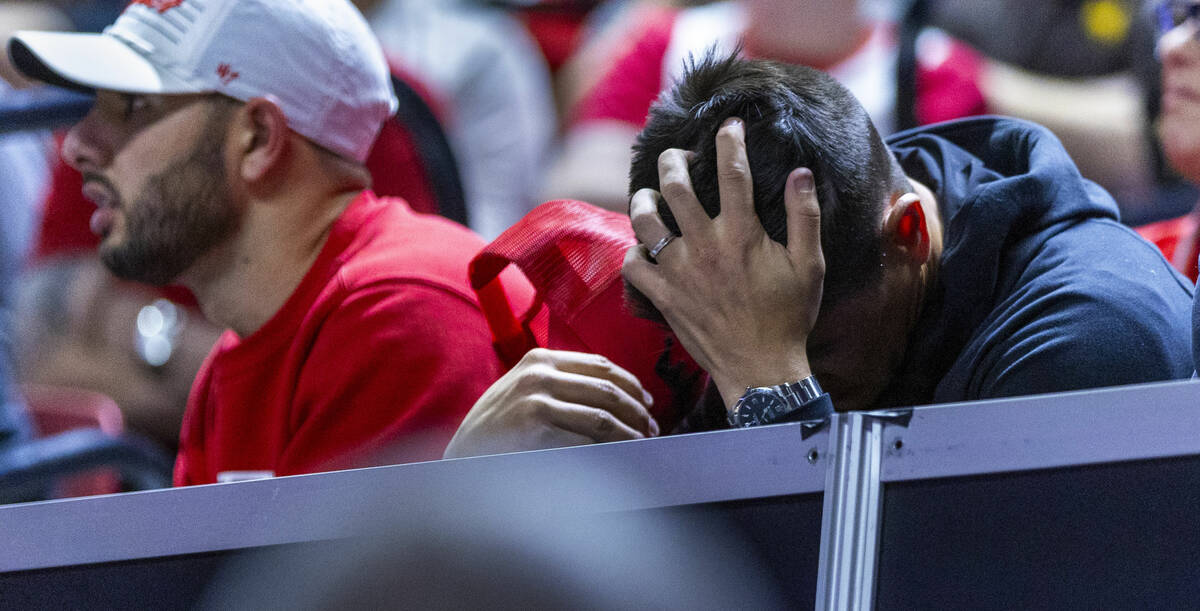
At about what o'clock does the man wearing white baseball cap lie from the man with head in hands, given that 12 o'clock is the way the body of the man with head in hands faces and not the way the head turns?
The man wearing white baseball cap is roughly at 2 o'clock from the man with head in hands.

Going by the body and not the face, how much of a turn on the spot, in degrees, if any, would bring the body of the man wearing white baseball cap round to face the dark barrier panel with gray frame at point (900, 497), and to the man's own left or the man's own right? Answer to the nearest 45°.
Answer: approximately 90° to the man's own left

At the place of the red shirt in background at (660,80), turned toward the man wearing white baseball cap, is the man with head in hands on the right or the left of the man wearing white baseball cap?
left

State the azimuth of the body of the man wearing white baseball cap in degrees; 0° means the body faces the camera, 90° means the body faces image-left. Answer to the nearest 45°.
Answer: approximately 90°

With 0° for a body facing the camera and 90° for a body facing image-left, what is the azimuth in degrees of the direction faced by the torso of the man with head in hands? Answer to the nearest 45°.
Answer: approximately 45°

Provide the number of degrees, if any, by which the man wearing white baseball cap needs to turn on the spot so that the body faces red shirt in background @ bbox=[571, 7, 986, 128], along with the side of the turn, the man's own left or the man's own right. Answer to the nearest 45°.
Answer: approximately 135° to the man's own right

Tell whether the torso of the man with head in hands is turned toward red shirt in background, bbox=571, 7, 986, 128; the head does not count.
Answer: no

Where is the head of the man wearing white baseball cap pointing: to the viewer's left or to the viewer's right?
to the viewer's left

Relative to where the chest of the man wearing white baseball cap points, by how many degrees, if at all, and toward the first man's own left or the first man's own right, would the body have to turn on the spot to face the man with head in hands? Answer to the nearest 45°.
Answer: approximately 135° to the first man's own left

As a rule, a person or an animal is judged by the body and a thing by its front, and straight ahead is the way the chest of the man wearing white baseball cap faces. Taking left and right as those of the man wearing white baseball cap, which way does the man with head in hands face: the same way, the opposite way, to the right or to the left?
the same way

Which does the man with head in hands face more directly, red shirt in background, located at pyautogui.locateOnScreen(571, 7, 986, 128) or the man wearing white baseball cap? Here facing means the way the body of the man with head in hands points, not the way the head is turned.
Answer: the man wearing white baseball cap

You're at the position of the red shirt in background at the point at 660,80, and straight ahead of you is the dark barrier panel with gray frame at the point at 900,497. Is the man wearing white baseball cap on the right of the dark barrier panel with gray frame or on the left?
right

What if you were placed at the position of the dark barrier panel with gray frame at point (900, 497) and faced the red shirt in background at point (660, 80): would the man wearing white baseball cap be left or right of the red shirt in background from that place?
left
